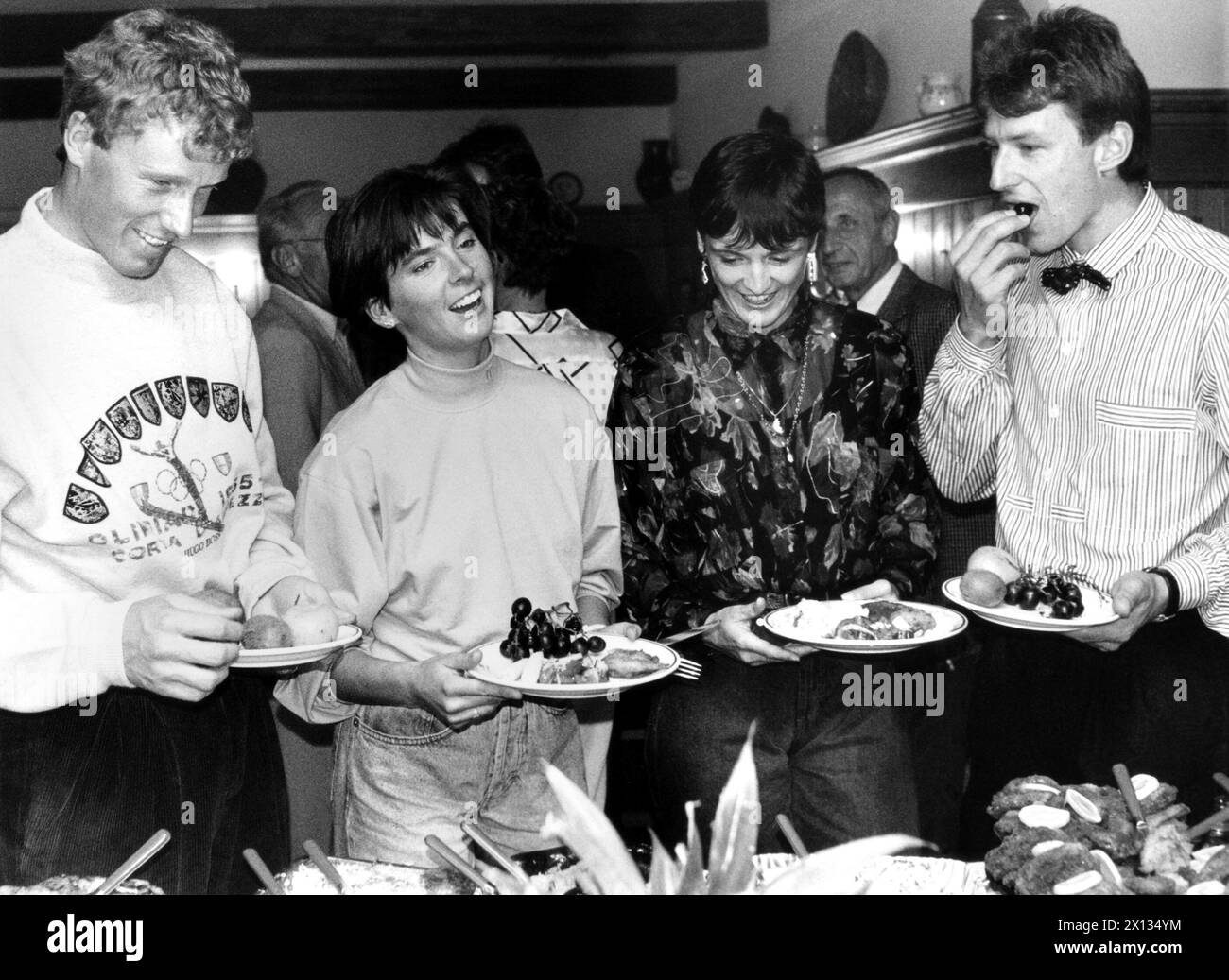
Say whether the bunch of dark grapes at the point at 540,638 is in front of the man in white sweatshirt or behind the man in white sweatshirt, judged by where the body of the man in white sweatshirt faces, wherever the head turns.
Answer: in front

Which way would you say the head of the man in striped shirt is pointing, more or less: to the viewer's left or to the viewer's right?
to the viewer's left

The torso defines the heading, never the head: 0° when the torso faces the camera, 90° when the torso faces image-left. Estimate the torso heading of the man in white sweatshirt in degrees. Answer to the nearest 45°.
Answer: approximately 315°

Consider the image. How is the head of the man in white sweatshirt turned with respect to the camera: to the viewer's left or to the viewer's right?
to the viewer's right

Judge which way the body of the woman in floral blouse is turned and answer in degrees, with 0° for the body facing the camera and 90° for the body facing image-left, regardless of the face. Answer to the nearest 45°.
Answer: approximately 0°

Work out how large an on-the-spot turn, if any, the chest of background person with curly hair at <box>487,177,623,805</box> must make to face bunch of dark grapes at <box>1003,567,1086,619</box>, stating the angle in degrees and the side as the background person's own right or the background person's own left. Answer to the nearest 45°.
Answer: approximately 90° to the background person's own right

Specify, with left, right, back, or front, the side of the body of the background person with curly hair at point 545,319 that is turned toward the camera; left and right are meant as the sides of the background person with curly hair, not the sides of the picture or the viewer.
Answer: back
